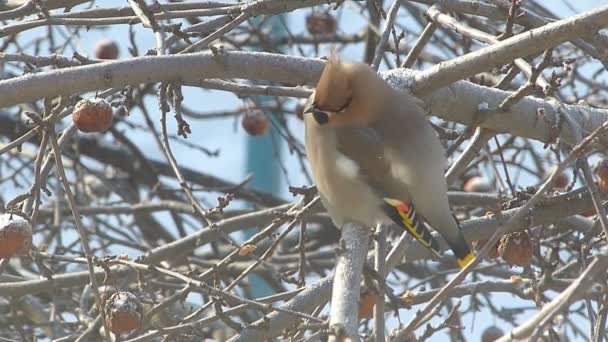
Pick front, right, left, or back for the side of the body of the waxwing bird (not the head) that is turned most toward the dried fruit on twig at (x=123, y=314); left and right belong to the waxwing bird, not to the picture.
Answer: front

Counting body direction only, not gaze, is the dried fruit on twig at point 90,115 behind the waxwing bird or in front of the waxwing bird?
in front

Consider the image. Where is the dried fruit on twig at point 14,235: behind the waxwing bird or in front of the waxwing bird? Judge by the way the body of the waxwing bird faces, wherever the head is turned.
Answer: in front

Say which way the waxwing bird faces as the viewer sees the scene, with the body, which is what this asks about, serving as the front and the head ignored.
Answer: to the viewer's left
